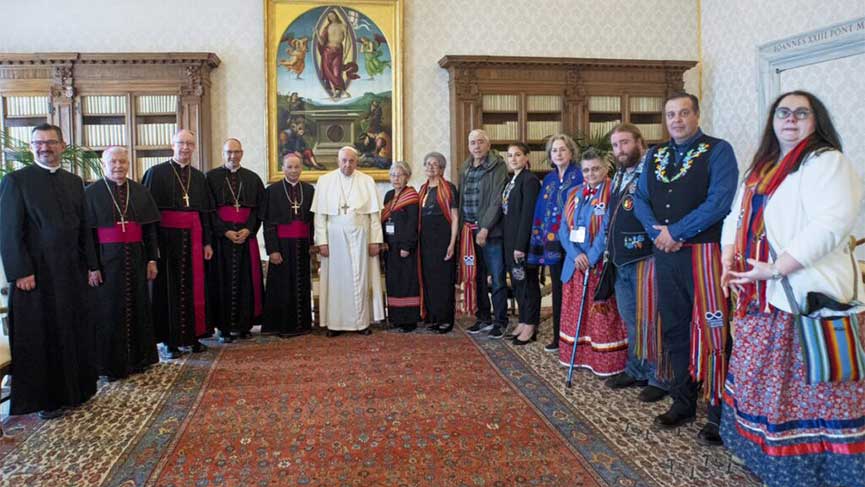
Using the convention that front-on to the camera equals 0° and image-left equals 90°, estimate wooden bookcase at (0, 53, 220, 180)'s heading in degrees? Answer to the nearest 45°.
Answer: approximately 0°

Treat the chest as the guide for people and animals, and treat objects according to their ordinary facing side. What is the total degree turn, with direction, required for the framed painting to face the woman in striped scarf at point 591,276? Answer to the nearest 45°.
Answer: approximately 45° to its left

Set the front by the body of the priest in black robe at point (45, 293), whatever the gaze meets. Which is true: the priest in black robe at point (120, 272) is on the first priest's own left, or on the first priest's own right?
on the first priest's own left

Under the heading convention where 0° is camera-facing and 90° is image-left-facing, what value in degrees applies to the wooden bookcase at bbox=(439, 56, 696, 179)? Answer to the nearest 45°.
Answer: approximately 0°

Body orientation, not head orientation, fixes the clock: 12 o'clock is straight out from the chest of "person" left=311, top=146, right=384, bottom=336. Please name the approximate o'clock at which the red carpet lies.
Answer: The red carpet is roughly at 12 o'clock from the person.

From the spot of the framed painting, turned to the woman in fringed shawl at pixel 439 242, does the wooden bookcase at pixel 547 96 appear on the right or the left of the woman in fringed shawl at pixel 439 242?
left

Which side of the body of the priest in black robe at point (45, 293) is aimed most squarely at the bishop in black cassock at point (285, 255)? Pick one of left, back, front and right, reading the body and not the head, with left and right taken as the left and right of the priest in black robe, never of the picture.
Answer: left
